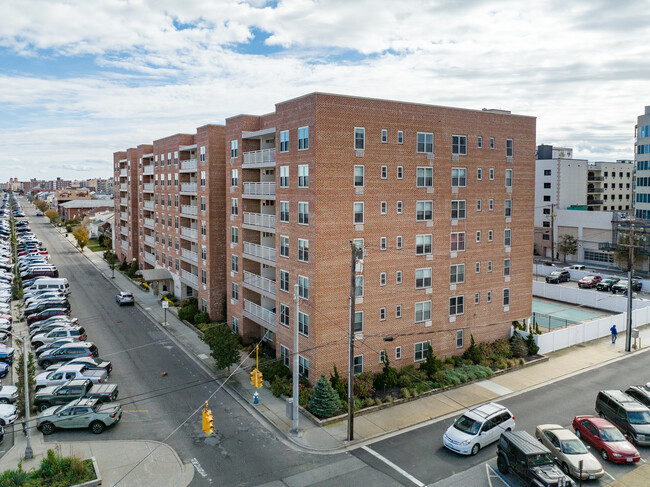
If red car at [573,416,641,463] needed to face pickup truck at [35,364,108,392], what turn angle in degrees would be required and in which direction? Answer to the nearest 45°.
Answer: approximately 135° to its right

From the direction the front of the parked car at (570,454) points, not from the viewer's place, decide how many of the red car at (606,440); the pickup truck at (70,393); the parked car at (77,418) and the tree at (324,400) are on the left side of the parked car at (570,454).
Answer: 1

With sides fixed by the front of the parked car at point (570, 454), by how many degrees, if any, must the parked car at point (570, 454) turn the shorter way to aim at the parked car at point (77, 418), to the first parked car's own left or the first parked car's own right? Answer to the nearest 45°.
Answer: approximately 135° to the first parked car's own right

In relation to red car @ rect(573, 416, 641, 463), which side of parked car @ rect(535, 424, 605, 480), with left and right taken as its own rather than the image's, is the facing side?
left

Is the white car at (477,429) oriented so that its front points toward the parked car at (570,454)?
no

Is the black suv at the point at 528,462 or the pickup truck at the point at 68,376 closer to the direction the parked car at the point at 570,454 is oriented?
the black suv

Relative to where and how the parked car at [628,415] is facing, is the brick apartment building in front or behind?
behind

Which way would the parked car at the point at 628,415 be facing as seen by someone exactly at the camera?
facing the viewer and to the right of the viewer

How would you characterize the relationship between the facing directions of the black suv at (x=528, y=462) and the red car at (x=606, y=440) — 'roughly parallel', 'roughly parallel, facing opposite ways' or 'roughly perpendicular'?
roughly parallel

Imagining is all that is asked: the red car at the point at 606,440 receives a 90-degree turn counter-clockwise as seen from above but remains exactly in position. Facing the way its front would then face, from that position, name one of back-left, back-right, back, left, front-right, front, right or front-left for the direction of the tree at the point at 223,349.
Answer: back-left

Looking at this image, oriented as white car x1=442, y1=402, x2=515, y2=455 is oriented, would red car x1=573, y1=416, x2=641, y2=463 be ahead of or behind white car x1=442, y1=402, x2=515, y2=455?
behind

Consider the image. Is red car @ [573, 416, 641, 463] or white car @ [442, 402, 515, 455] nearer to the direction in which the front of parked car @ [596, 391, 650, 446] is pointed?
the red car

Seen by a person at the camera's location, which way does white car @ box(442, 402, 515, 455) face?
facing the viewer and to the left of the viewer

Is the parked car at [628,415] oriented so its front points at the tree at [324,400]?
no

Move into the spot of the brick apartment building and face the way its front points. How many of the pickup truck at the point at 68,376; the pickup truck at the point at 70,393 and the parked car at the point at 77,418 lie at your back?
0
